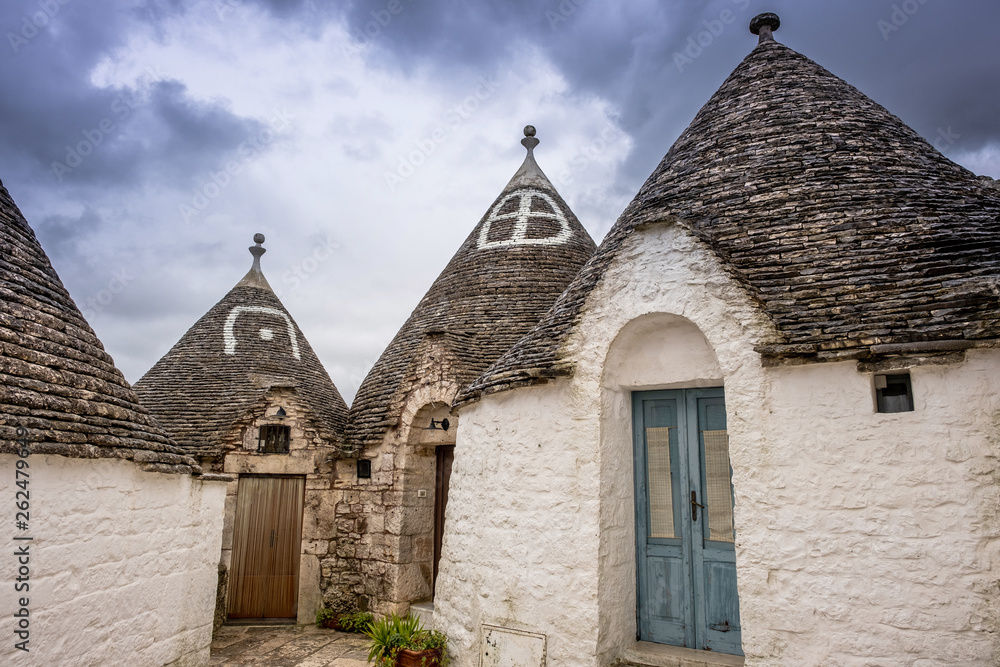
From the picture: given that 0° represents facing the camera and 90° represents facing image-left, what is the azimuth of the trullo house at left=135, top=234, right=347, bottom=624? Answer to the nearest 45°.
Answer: approximately 0°

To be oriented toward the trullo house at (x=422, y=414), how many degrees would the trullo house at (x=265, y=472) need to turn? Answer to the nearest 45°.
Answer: approximately 45° to its left

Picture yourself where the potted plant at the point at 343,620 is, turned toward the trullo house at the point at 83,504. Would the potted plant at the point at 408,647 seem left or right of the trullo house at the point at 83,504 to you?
left

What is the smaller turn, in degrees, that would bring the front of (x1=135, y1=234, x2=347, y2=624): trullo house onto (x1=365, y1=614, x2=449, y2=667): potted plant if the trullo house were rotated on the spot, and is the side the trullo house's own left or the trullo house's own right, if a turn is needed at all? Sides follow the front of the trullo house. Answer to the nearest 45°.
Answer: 0° — it already faces it

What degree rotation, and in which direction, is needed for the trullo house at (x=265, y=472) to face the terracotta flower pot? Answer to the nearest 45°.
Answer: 0° — it already faces it

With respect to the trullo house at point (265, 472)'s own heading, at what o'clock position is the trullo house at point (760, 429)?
the trullo house at point (760, 429) is roughly at 11 o'clock from the trullo house at point (265, 472).

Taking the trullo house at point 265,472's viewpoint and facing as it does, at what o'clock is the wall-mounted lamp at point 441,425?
The wall-mounted lamp is roughly at 10 o'clock from the trullo house.
